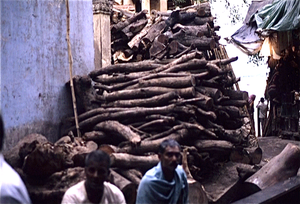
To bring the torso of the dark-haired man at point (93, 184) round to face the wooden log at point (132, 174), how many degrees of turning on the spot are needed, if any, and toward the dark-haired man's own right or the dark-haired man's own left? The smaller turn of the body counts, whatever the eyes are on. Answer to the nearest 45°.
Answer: approximately 180°

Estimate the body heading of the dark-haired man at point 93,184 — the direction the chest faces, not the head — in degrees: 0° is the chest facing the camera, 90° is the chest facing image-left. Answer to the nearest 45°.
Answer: approximately 0°

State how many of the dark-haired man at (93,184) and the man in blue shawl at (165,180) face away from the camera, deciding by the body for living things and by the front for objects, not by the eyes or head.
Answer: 0

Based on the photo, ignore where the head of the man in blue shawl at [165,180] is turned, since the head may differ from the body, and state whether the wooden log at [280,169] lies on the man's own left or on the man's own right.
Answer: on the man's own left

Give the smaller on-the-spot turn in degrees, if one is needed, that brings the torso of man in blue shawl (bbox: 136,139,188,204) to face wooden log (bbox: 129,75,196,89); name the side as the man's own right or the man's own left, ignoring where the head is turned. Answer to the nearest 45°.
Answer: approximately 135° to the man's own left

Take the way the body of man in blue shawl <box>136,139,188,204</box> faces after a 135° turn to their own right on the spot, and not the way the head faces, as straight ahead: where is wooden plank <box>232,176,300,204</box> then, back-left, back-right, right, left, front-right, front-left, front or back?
back-right

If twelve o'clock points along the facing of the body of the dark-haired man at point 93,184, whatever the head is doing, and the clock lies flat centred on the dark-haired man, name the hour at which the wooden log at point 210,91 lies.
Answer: The wooden log is roughly at 7 o'clock from the dark-haired man.

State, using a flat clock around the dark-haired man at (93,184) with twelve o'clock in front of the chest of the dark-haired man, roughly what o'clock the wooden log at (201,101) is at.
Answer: The wooden log is roughly at 7 o'clock from the dark-haired man.

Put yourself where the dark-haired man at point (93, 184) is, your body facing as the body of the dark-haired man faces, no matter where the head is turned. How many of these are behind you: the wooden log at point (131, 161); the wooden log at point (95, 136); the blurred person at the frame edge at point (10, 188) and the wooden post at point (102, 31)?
3

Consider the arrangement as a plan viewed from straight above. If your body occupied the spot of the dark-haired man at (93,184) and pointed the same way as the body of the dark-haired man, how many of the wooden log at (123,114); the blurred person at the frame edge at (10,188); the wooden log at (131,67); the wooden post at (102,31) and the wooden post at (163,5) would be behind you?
4

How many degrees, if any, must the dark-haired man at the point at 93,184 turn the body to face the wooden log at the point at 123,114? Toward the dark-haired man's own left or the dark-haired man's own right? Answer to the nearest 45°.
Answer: approximately 180°

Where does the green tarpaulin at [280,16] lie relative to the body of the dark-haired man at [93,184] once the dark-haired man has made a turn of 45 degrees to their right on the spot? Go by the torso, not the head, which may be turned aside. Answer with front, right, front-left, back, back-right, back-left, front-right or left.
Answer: back

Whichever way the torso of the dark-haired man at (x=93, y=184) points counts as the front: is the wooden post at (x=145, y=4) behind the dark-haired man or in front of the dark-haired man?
behind

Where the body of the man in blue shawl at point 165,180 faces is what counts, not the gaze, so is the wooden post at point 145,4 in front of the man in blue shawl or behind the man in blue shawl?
behind

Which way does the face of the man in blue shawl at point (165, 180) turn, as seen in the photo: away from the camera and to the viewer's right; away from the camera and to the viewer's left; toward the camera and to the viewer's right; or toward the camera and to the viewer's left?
toward the camera and to the viewer's right

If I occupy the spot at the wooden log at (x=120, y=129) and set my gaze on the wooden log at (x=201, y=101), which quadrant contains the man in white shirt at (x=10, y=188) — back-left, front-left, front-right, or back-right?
back-right
